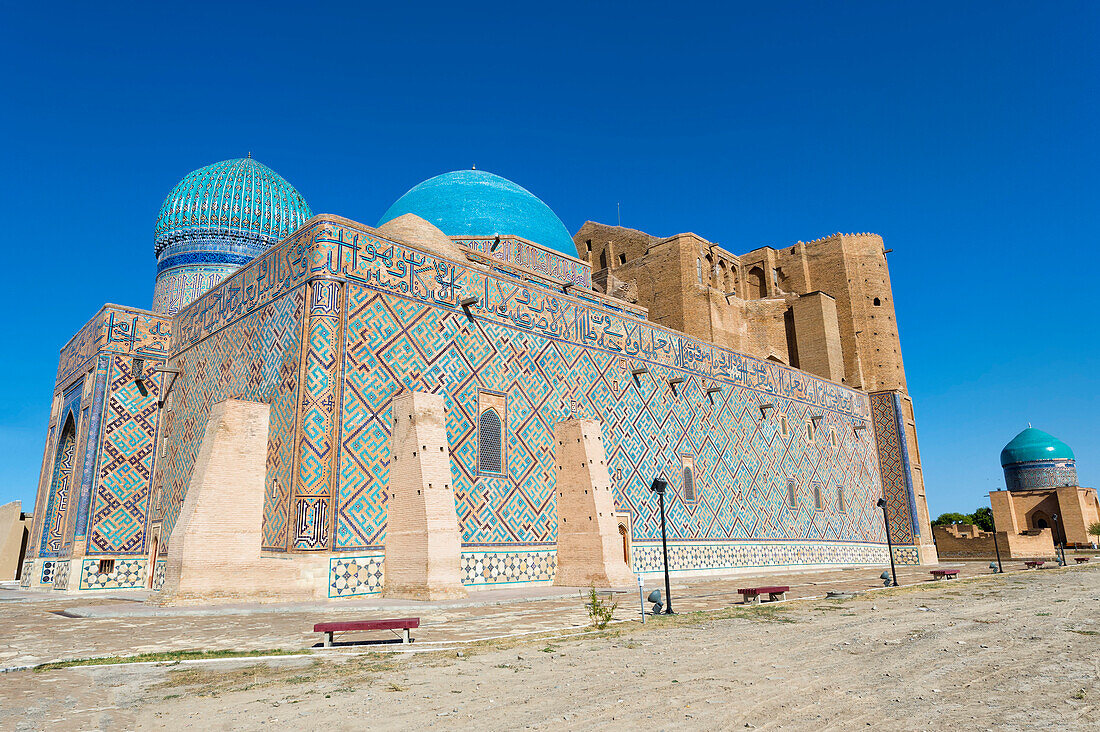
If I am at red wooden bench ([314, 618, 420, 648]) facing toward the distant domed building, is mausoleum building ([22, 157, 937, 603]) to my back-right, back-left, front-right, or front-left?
front-left

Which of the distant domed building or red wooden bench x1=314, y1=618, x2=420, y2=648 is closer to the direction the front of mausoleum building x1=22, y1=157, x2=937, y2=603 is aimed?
the distant domed building

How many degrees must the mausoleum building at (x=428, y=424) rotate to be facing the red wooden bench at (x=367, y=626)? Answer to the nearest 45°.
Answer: approximately 135° to its right

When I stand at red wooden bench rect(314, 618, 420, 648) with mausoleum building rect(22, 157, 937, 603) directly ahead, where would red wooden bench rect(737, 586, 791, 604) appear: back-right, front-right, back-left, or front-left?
front-right

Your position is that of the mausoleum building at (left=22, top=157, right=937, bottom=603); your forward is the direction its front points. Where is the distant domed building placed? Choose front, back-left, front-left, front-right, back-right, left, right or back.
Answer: front

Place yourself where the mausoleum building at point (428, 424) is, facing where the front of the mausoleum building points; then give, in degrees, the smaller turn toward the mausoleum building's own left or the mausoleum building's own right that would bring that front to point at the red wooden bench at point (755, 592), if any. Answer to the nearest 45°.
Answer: approximately 90° to the mausoleum building's own right

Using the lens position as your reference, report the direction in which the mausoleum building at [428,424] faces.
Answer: facing away from the viewer and to the right of the viewer
